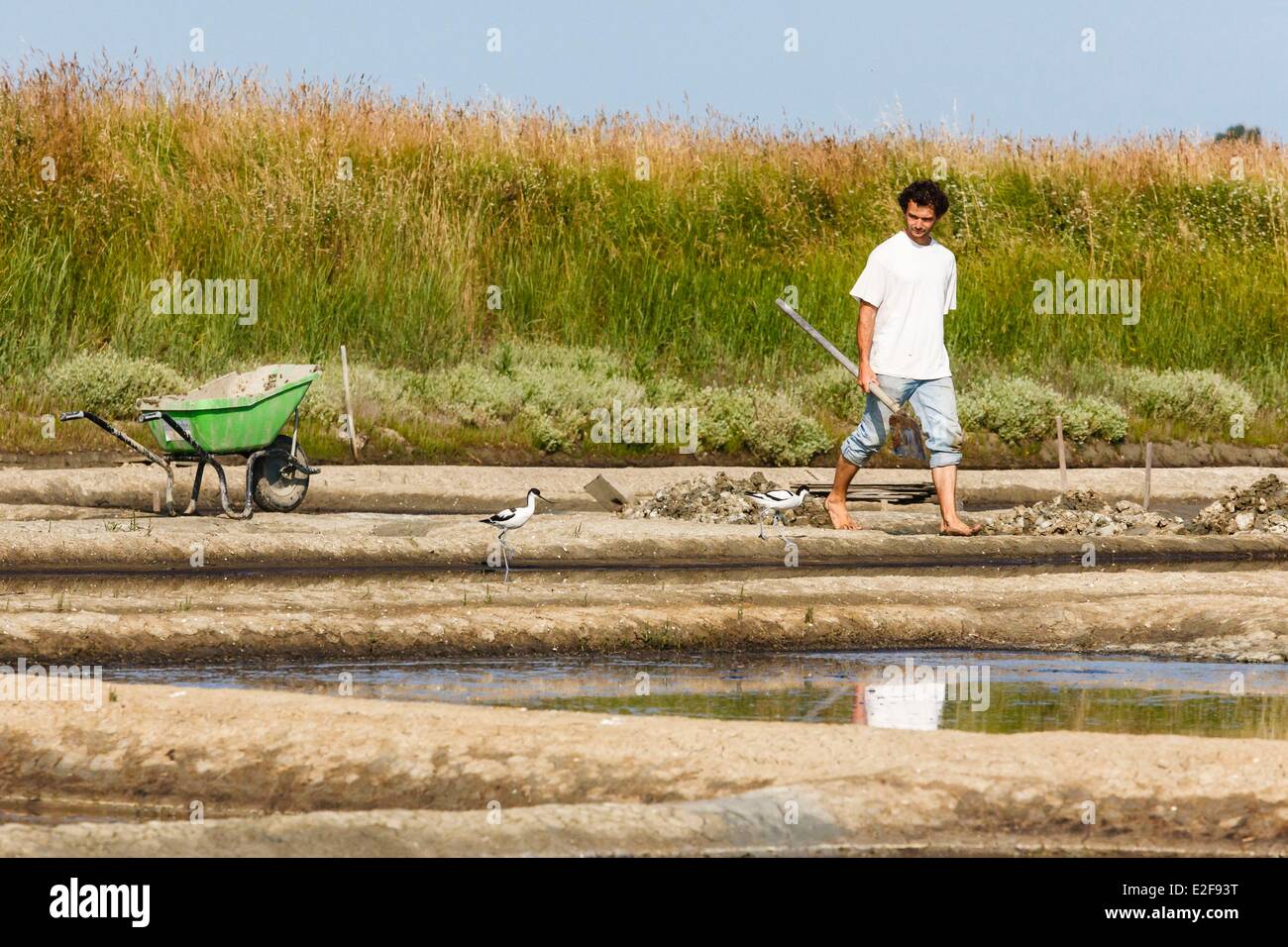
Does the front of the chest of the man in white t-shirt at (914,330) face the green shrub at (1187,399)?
no

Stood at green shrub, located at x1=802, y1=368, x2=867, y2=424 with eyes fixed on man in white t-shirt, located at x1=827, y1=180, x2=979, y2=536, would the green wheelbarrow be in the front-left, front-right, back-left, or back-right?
front-right

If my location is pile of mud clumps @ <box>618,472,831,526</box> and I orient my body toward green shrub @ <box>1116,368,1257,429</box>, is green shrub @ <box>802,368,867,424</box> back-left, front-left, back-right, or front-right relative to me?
front-left

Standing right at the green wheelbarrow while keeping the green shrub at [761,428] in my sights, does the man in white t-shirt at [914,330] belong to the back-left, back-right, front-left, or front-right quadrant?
front-right

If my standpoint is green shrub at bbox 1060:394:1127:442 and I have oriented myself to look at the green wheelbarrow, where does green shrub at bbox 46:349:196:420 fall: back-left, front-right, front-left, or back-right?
front-right

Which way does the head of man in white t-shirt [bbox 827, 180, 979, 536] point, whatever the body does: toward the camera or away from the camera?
toward the camera

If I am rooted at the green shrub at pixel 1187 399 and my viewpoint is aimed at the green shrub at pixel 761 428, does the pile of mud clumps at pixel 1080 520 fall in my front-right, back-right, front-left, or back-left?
front-left

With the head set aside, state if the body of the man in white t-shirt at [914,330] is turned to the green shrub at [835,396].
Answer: no

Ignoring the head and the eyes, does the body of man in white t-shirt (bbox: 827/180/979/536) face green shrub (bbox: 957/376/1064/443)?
no

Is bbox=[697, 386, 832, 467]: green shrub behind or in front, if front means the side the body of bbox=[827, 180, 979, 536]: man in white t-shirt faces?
behind

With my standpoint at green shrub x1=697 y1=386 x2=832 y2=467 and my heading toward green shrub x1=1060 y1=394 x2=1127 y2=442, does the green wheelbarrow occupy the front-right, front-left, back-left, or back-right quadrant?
back-right

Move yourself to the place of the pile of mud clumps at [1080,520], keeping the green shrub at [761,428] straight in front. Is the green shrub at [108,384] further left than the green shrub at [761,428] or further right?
left
